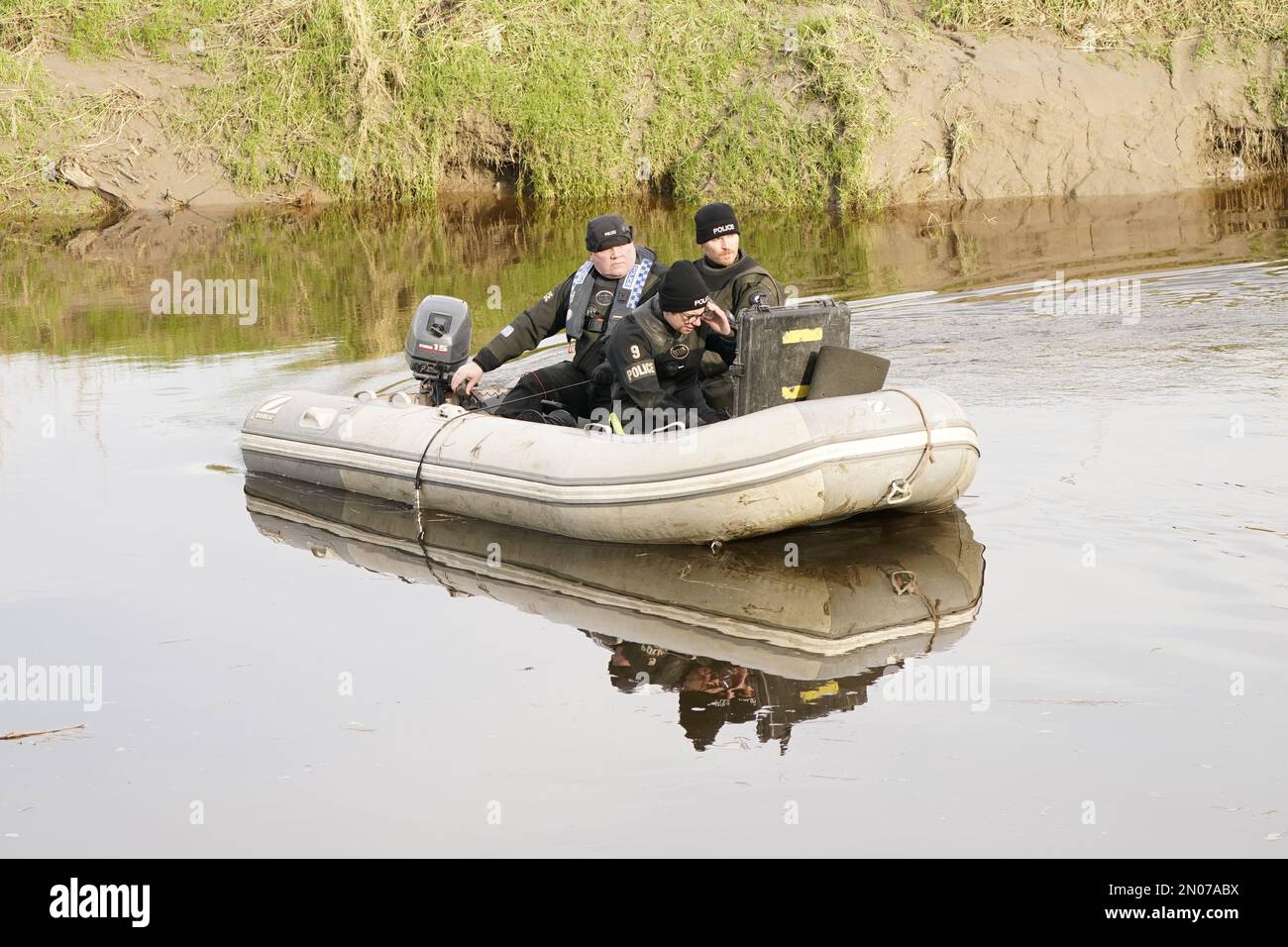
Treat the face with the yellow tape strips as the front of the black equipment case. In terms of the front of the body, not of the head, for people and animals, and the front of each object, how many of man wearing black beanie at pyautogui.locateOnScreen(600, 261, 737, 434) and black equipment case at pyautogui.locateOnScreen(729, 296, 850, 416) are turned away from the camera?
0

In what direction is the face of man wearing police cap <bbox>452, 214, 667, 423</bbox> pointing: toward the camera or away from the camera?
toward the camera

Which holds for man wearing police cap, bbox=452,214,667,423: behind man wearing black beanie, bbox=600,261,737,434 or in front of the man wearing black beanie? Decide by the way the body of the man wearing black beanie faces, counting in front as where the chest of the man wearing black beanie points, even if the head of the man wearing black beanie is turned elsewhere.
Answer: behind

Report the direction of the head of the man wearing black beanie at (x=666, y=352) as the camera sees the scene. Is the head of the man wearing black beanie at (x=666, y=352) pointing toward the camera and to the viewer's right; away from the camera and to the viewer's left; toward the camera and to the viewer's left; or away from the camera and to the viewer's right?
toward the camera and to the viewer's right

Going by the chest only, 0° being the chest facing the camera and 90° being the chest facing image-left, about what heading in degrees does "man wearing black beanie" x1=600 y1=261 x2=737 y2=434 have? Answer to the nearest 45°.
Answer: approximately 315°

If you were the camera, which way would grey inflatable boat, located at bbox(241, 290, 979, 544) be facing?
facing the viewer and to the right of the viewer

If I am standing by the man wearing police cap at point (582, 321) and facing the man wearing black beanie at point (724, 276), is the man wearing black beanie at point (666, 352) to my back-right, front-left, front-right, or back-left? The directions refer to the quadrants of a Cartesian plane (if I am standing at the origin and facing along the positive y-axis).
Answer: front-right
